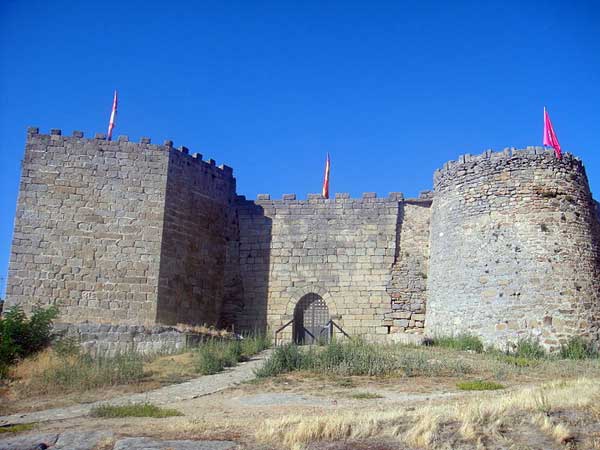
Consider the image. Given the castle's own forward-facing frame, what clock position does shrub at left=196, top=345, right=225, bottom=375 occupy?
The shrub is roughly at 1 o'clock from the castle.

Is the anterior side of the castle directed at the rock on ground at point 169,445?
yes

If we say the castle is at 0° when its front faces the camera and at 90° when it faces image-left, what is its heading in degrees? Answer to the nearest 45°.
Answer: approximately 0°

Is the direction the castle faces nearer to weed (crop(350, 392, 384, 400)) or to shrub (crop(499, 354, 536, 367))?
the weed

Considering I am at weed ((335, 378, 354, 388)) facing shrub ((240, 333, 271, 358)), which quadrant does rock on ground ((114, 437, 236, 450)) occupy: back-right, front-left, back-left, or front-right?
back-left

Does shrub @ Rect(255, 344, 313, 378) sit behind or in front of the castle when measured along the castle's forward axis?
in front

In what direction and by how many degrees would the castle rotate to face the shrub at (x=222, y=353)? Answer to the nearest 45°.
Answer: approximately 45° to its right

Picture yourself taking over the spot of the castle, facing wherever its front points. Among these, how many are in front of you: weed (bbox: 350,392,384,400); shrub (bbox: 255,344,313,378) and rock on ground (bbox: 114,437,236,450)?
3

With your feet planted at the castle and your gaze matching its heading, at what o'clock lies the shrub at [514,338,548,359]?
The shrub is roughly at 10 o'clock from the castle.

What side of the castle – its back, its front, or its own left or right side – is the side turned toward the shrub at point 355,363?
front
